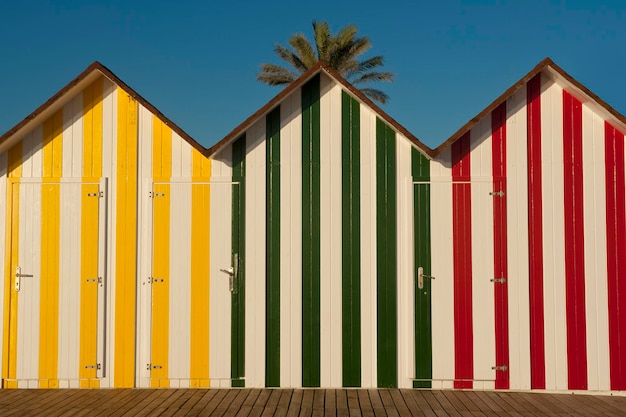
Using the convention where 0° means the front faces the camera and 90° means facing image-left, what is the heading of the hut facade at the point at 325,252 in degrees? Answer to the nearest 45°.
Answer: approximately 0°
